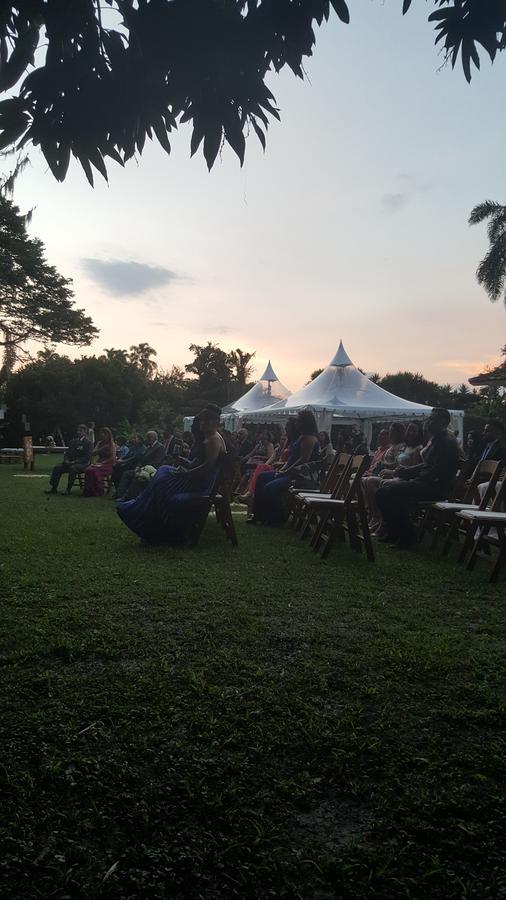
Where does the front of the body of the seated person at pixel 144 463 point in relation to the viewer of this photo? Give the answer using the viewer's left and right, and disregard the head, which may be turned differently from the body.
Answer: facing to the left of the viewer

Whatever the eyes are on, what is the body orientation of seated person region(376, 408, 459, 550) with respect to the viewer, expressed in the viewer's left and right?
facing to the left of the viewer

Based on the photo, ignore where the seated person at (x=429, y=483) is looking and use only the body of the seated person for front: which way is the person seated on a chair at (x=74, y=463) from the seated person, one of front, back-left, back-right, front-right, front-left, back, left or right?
front-right

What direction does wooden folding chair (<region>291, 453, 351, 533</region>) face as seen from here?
to the viewer's left

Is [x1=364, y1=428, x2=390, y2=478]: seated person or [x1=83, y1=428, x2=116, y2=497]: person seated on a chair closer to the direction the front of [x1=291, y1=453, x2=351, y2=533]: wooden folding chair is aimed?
the person seated on a chair

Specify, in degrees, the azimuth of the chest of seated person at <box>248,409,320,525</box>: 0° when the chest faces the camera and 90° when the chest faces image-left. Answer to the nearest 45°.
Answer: approximately 90°

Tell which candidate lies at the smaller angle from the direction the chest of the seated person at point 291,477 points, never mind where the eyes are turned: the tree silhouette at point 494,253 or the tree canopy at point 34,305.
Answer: the tree canopy

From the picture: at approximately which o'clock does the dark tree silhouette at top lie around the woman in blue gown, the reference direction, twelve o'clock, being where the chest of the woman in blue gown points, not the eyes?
The dark tree silhouette at top is roughly at 9 o'clock from the woman in blue gown.

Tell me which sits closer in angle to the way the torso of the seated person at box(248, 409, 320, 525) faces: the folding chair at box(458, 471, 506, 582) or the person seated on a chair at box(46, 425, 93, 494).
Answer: the person seated on a chair

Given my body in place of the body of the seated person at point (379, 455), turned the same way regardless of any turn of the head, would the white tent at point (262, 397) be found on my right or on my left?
on my right

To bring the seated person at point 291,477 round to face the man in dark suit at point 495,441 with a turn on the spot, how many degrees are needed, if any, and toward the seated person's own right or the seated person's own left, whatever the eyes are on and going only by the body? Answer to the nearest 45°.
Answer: approximately 180°

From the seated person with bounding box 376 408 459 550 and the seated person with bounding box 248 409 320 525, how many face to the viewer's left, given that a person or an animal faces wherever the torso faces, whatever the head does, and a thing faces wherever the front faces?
2

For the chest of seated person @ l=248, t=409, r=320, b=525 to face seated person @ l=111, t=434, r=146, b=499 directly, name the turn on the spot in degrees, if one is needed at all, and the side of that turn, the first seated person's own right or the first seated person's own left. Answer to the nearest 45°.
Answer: approximately 45° to the first seated person's own right

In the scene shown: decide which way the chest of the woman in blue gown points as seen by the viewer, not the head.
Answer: to the viewer's left

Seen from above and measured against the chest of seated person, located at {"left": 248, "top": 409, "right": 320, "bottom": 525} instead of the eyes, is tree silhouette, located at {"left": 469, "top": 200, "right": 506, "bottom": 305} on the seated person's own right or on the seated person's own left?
on the seated person's own right

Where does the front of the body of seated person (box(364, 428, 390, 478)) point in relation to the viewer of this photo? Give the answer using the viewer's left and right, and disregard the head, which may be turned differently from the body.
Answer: facing to the left of the viewer

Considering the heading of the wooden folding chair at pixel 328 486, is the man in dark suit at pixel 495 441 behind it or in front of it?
behind

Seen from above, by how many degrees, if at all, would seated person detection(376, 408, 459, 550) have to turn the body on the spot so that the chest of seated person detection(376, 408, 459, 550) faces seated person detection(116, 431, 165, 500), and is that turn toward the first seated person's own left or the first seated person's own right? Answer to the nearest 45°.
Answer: approximately 45° to the first seated person's own right
